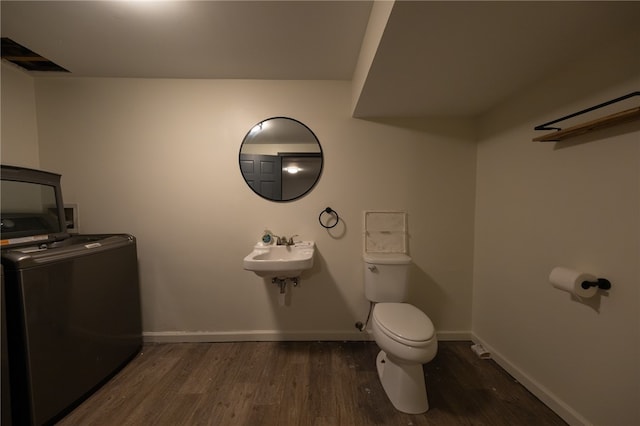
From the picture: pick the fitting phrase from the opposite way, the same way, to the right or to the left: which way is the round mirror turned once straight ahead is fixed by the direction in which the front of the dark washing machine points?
to the right

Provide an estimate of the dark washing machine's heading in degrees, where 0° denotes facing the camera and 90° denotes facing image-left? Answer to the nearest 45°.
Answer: approximately 315°

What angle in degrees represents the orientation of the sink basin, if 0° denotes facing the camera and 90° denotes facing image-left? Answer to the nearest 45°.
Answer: approximately 0°

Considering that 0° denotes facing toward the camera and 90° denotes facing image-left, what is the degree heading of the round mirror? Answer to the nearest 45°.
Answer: approximately 0°

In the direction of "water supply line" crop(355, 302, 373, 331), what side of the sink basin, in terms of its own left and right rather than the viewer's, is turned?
left

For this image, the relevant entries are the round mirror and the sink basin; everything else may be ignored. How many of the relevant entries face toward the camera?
2

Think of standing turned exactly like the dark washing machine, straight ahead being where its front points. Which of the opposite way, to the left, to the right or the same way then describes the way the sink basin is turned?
to the right
